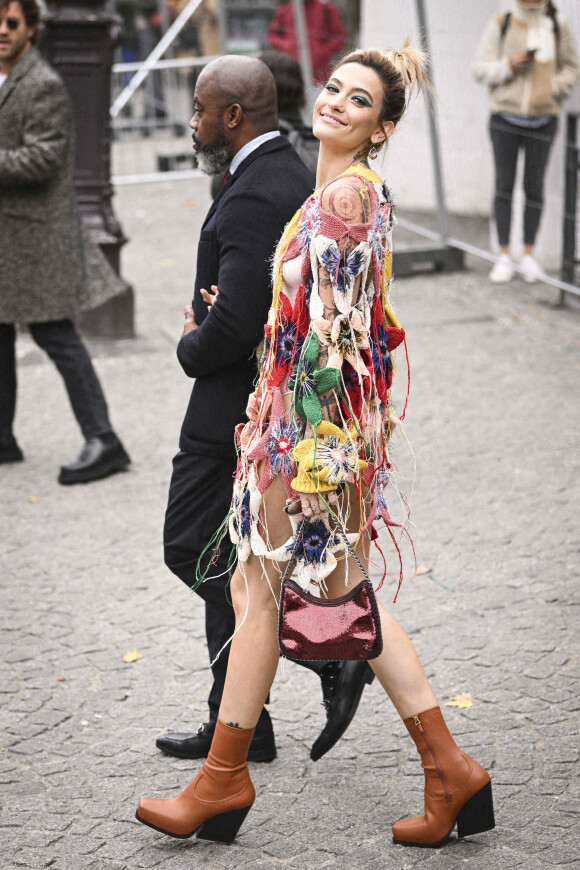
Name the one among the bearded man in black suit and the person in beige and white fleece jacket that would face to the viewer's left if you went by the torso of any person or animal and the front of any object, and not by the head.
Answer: the bearded man in black suit

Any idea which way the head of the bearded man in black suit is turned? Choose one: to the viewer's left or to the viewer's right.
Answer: to the viewer's left

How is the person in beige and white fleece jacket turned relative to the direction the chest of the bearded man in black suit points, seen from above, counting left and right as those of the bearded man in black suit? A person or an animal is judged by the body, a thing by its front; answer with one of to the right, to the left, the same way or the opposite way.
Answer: to the left

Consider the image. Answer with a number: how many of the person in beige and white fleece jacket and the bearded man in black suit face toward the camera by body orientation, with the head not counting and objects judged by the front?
1

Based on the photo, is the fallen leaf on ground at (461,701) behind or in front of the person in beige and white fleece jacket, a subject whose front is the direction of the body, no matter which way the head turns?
in front

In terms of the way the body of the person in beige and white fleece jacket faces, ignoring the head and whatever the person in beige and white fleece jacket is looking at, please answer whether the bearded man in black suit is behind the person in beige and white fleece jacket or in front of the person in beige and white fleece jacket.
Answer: in front

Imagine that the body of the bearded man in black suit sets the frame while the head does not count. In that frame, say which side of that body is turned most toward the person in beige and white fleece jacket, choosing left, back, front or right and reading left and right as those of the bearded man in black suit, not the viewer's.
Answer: right

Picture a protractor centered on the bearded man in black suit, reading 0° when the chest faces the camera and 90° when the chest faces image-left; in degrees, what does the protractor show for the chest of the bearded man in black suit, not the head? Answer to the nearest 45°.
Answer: approximately 90°

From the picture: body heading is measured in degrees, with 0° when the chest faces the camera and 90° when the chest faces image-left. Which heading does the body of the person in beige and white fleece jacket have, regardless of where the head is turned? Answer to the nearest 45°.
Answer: approximately 0°
